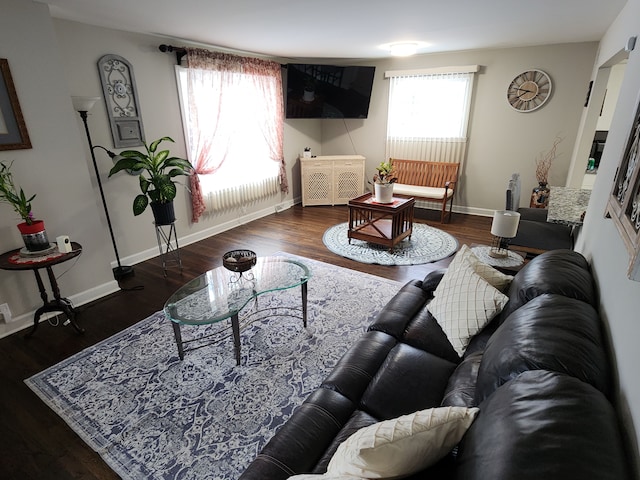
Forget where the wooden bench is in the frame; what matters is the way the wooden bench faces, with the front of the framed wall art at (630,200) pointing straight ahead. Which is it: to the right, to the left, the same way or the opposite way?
to the left

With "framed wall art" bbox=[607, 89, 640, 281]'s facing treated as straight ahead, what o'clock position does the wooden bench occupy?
The wooden bench is roughly at 2 o'clock from the framed wall art.

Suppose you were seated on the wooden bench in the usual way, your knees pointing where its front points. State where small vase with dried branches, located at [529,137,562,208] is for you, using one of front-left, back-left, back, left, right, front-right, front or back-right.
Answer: back-left

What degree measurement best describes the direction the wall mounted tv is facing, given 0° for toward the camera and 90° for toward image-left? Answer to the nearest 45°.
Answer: approximately 0°

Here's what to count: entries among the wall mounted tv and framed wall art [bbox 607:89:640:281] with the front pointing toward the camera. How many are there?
1

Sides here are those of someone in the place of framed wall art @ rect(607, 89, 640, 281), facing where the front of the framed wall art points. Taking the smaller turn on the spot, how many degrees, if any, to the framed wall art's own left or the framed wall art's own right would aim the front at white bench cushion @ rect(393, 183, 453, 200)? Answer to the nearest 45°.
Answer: approximately 45° to the framed wall art's own right

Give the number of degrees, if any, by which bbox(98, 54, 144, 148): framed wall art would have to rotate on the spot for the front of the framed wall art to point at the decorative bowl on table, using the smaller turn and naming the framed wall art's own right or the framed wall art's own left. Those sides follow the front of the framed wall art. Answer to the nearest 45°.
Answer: approximately 45° to the framed wall art's own right

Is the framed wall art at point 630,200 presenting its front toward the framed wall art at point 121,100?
yes

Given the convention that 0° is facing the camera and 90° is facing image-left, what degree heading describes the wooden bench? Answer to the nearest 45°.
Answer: approximately 45°

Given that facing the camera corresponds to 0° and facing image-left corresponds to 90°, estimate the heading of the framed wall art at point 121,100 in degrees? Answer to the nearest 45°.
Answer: approximately 315°

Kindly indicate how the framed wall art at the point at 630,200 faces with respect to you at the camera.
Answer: facing to the left of the viewer
